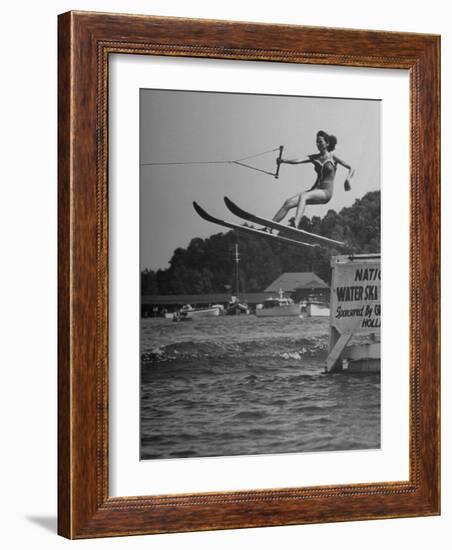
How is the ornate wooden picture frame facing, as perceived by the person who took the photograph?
facing the viewer and to the right of the viewer
